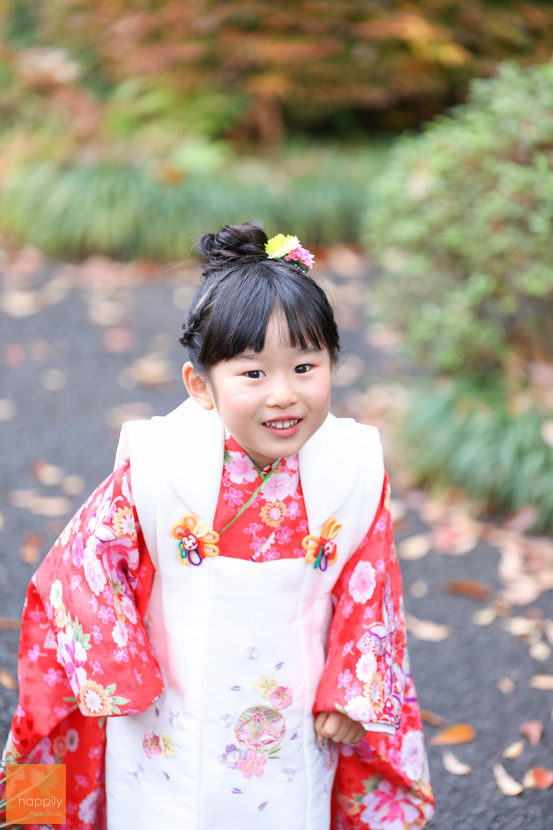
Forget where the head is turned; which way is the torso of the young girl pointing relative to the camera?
toward the camera

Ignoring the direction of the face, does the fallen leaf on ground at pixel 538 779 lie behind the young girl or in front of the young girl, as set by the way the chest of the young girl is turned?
behind

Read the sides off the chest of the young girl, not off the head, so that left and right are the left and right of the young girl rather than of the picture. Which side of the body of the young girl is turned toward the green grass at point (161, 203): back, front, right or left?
back
